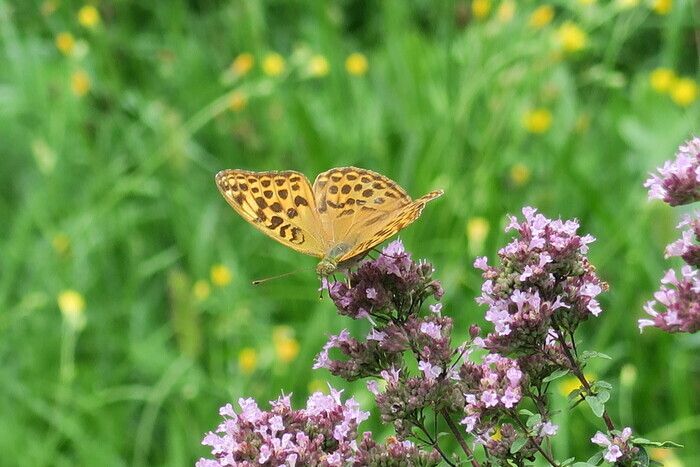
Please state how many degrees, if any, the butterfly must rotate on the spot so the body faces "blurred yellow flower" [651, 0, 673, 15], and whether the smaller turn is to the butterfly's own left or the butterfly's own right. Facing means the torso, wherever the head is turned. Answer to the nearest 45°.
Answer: approximately 180°

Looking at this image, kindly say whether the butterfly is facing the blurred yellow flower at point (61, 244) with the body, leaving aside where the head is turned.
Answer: no

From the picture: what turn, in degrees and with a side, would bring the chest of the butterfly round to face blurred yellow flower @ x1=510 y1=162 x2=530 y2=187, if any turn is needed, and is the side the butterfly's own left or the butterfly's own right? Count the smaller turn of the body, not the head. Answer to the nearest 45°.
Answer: approximately 180°

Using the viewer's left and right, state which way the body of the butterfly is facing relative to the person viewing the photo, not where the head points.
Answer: facing the viewer and to the left of the viewer

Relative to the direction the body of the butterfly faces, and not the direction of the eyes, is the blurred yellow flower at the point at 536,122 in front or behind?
behind

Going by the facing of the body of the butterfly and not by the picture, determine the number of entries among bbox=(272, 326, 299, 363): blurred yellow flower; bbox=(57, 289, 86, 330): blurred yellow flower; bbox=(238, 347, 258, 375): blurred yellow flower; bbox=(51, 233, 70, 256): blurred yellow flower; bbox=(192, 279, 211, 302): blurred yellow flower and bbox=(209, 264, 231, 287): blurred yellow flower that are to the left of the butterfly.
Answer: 0

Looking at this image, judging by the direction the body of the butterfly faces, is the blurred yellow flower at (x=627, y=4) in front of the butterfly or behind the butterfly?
behind
